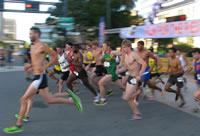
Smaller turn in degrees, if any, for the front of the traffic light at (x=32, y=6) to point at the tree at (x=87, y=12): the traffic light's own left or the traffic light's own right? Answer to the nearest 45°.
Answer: approximately 135° to the traffic light's own left

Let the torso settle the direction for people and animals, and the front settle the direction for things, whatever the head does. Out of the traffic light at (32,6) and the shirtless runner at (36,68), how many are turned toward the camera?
1

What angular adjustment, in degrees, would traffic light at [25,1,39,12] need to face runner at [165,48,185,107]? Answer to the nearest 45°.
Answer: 0° — it already faces them

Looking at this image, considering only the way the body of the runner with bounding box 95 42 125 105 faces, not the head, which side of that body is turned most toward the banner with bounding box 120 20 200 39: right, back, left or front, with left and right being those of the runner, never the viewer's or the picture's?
back

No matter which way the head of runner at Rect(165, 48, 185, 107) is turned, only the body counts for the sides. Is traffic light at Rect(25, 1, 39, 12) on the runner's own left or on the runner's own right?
on the runner's own right

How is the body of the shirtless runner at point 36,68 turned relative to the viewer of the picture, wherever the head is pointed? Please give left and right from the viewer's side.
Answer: facing to the left of the viewer

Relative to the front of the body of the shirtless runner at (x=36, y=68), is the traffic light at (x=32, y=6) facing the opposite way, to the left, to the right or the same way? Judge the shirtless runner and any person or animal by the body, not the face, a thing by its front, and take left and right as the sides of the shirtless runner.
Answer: to the left
